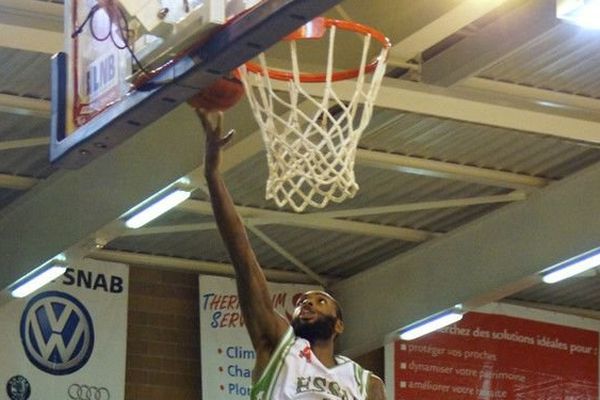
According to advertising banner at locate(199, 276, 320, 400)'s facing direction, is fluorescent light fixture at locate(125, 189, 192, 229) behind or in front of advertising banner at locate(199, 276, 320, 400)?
in front

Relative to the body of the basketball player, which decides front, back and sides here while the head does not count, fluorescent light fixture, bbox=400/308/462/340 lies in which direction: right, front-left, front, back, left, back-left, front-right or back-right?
back

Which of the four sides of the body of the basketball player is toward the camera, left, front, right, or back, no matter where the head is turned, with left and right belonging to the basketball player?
front

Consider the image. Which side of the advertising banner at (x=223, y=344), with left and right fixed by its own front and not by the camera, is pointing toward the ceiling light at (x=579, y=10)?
front

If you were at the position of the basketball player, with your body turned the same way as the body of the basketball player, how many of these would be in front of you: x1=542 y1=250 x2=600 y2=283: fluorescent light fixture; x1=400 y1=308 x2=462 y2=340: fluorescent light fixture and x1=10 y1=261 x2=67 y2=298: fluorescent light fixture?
0

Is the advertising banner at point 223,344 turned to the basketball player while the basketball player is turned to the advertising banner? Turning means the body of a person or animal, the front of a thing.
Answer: no

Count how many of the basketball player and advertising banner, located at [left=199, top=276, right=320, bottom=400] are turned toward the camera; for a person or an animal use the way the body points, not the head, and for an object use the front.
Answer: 2

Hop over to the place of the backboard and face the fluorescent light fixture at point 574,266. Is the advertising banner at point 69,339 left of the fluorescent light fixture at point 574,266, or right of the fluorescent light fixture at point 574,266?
left

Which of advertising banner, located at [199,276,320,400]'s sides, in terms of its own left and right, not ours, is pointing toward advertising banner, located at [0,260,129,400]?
right

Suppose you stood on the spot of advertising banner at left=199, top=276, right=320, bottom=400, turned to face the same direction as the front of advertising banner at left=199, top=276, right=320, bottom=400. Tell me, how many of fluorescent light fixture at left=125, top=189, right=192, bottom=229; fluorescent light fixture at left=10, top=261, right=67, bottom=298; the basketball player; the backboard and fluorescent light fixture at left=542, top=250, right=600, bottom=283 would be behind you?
0

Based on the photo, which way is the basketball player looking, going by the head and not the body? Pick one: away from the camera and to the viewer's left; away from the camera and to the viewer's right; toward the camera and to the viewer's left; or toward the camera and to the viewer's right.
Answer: toward the camera and to the viewer's left

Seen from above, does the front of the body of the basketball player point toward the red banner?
no

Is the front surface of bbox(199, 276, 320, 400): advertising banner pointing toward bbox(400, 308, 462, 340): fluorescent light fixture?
no

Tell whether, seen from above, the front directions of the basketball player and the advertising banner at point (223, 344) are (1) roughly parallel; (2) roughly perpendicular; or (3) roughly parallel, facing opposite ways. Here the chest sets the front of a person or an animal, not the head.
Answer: roughly parallel

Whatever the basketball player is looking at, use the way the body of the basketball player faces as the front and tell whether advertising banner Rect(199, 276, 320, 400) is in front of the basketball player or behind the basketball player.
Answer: behind

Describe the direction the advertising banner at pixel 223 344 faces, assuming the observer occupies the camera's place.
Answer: facing the viewer

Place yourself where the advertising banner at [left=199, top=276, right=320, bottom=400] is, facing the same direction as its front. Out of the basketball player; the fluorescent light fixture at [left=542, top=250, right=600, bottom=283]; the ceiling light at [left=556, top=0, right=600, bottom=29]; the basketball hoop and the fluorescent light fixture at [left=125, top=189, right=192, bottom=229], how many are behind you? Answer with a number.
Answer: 0

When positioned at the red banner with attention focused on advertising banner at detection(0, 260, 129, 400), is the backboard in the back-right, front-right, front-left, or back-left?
front-left

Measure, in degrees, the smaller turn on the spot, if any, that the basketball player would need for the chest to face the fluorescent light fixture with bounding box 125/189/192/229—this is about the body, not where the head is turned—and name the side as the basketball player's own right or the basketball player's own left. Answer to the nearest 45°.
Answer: approximately 180°
